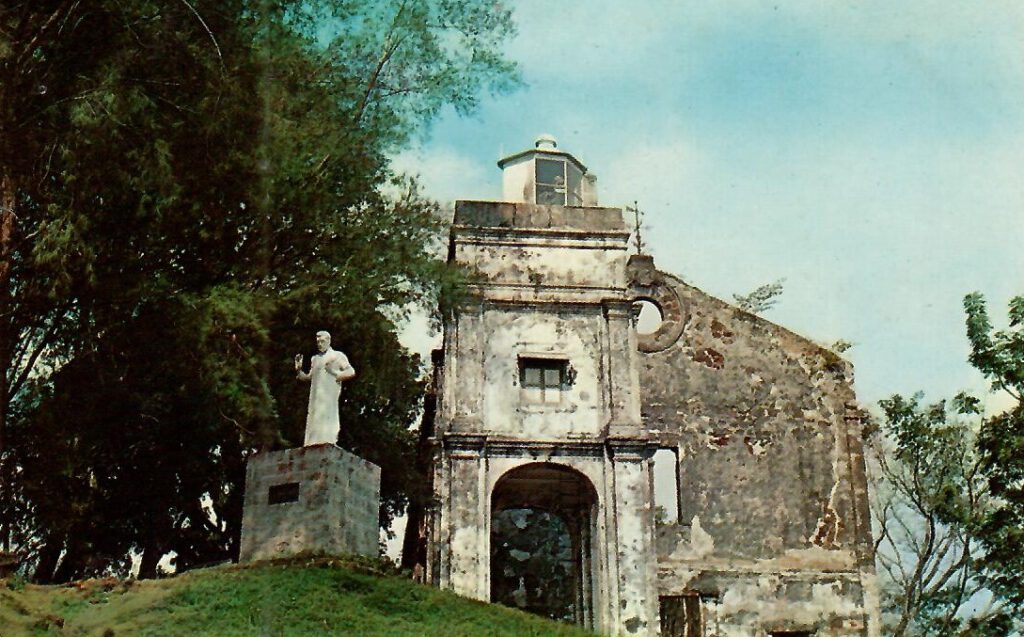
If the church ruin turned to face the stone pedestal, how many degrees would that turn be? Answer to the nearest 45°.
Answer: approximately 45° to its right

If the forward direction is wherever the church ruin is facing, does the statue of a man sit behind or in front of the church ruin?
in front

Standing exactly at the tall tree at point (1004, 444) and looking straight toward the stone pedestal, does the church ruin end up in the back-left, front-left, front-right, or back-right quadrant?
front-right

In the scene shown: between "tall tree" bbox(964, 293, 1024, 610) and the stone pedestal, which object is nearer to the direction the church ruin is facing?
the stone pedestal

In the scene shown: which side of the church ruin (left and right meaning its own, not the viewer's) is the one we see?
front

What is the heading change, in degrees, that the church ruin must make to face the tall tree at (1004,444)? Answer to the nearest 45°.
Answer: approximately 90° to its left

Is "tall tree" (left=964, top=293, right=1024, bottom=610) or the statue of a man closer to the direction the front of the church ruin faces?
the statue of a man
